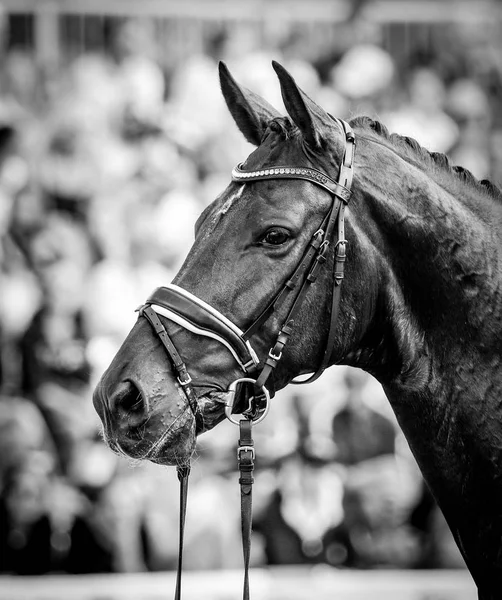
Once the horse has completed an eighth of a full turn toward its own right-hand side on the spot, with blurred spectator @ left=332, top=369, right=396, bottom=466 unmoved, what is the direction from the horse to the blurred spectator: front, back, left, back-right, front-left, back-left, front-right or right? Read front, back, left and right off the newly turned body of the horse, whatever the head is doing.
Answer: front-right

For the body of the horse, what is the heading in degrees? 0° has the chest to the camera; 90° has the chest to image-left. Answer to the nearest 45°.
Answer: approximately 90°
